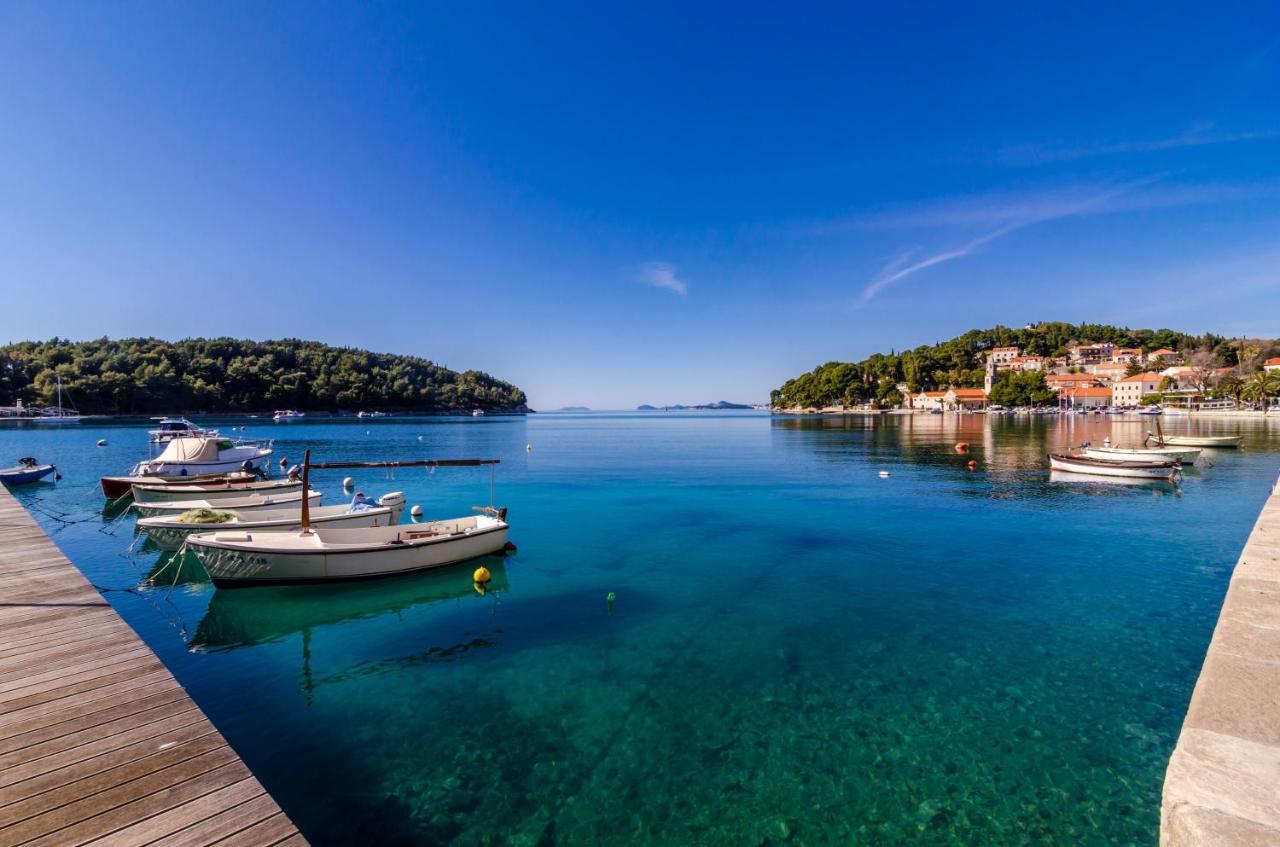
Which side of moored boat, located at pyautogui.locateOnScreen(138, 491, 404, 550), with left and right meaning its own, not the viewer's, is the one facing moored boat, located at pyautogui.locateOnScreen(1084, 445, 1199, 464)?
back

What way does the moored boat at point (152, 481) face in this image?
to the viewer's left

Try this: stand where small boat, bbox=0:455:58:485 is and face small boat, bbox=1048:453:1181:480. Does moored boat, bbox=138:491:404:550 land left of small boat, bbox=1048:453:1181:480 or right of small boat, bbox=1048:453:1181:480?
right

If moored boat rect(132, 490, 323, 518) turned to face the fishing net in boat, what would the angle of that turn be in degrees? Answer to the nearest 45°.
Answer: approximately 90° to its left

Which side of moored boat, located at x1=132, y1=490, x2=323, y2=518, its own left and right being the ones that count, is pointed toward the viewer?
left

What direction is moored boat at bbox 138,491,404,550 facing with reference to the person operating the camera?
facing to the left of the viewer
